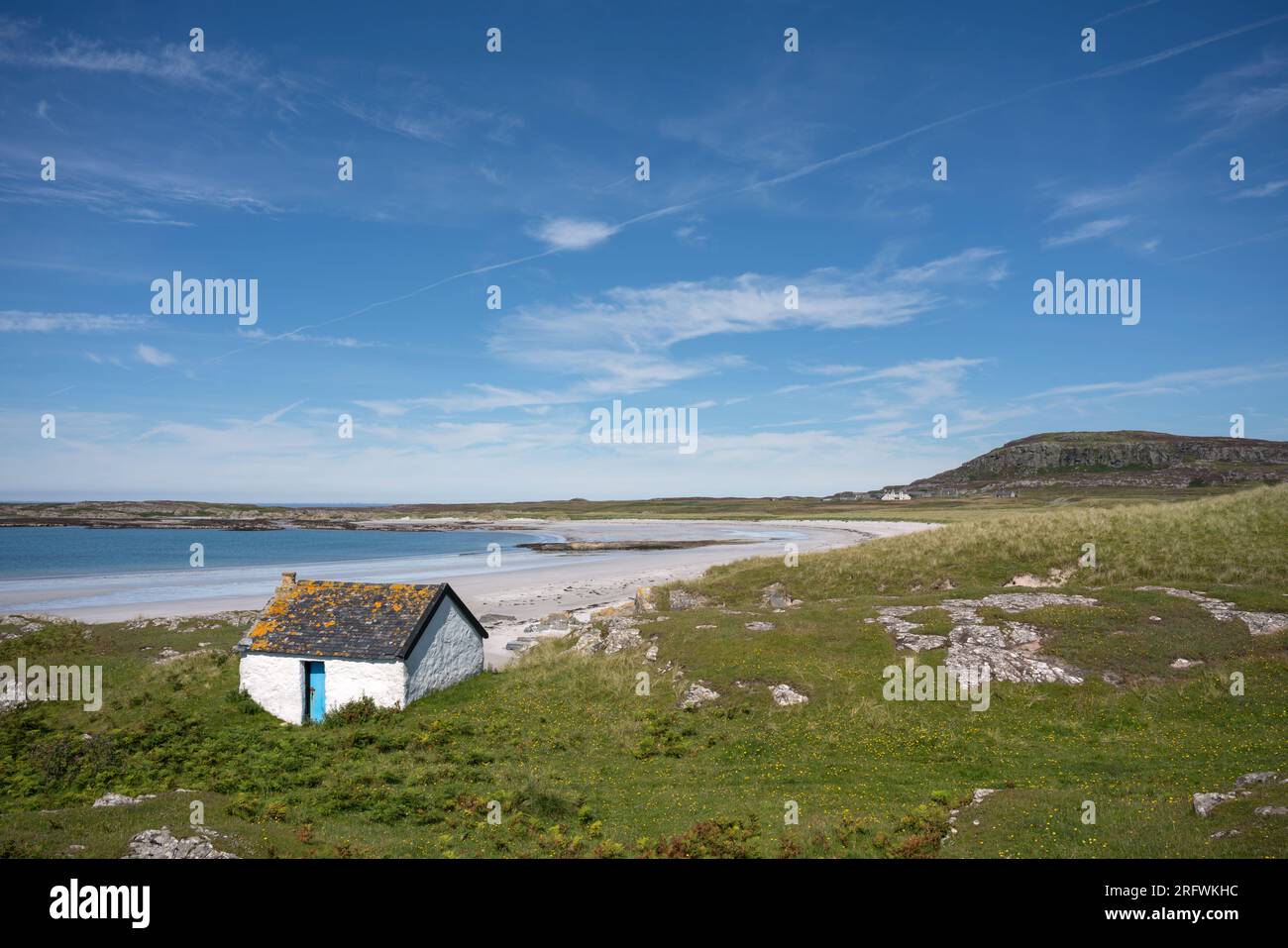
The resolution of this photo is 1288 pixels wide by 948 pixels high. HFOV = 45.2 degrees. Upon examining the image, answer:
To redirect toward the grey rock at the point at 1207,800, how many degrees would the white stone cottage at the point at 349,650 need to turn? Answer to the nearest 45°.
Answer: approximately 90° to its left

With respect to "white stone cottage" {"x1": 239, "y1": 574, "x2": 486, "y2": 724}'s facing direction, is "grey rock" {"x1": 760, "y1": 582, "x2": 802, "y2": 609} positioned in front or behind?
behind

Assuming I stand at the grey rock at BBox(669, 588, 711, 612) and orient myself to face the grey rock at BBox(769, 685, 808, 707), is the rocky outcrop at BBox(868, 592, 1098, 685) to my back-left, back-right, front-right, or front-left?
front-left

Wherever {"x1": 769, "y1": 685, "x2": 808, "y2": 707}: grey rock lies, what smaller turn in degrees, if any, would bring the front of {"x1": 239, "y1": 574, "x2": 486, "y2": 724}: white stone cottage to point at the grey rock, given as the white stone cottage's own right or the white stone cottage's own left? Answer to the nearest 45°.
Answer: approximately 90° to the white stone cottage's own left

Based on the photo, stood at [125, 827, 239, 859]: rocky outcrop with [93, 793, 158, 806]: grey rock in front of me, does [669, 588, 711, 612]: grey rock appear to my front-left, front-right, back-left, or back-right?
front-right

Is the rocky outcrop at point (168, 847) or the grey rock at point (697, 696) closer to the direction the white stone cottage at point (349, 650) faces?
the rocky outcrop

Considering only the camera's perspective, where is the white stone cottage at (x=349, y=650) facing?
facing the viewer and to the left of the viewer

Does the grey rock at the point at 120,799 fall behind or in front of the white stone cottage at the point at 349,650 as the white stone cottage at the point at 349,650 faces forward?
in front

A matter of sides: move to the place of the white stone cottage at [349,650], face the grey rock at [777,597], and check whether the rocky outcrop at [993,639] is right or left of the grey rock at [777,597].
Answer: right

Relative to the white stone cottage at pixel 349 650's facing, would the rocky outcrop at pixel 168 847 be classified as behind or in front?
in front

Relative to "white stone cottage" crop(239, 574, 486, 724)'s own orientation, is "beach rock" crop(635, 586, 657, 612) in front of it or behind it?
behind
